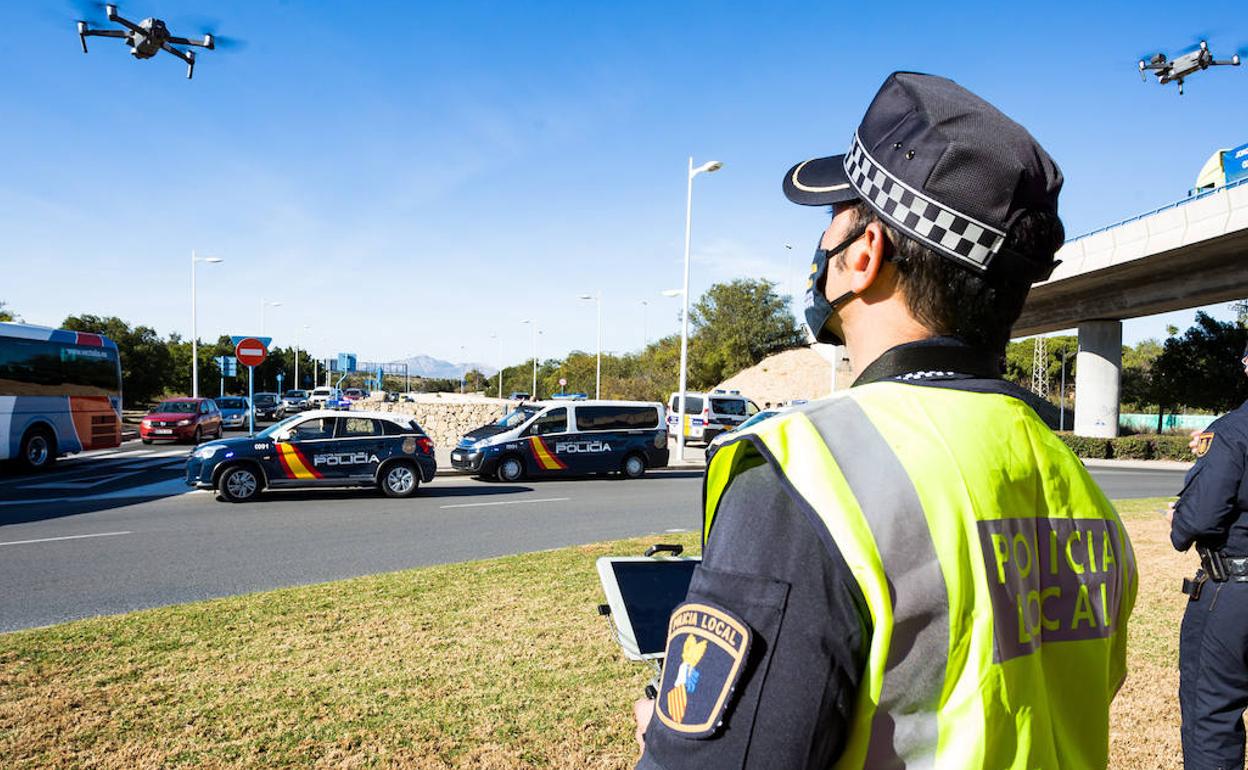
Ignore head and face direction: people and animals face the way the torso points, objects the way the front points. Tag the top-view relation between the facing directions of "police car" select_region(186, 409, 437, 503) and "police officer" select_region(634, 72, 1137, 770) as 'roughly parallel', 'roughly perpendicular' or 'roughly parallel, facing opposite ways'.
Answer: roughly perpendicular

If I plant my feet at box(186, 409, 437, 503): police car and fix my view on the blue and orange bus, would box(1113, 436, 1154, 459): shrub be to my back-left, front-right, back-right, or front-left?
back-right

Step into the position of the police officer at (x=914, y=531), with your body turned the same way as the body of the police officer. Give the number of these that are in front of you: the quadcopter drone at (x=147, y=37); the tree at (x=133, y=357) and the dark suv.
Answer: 3

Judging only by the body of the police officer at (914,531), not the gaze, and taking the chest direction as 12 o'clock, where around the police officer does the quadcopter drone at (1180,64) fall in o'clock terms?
The quadcopter drone is roughly at 2 o'clock from the police officer.

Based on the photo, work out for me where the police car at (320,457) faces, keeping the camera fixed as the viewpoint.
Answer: facing to the left of the viewer

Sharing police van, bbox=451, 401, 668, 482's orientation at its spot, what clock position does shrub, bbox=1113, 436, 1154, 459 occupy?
The shrub is roughly at 5 o'clock from the police van.

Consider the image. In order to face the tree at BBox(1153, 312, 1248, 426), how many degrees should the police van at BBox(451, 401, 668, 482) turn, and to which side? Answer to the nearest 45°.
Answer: approximately 135° to its right

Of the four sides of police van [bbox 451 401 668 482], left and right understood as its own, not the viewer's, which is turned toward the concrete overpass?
back

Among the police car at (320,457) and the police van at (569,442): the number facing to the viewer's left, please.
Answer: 2

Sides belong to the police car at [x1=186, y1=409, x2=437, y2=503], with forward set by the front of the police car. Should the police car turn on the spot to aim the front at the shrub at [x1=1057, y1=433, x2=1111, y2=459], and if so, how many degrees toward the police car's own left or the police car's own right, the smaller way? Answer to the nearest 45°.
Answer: approximately 180°

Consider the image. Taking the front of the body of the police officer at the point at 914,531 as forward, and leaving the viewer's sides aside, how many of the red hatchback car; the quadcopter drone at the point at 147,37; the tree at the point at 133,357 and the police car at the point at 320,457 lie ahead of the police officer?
4

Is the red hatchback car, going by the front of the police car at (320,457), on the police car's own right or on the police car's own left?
on the police car's own right

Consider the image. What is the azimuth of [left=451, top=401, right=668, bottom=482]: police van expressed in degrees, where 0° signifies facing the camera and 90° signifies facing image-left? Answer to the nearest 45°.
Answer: approximately 90°
